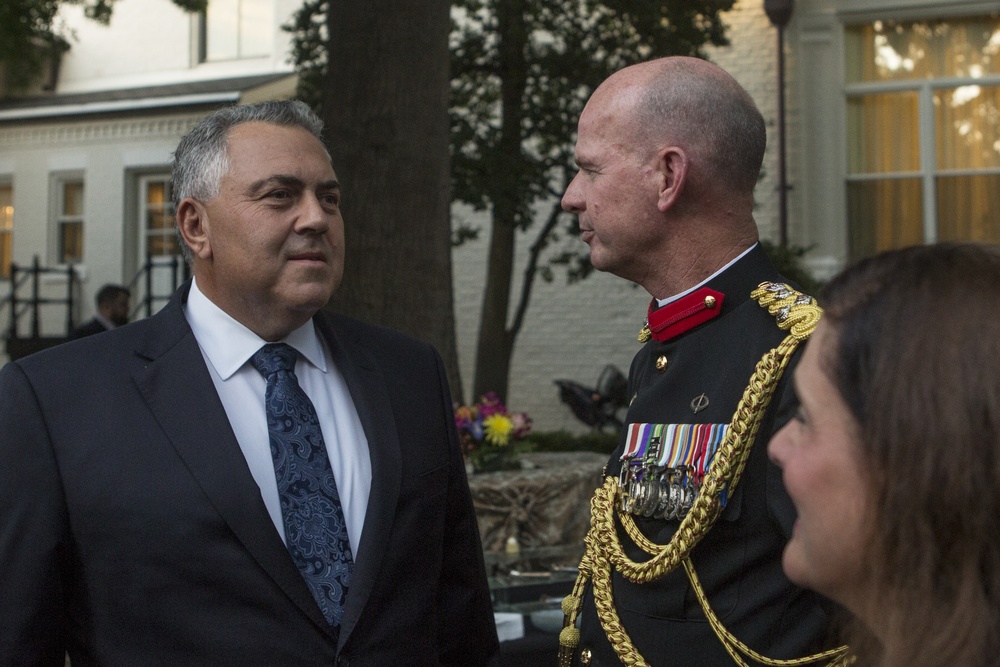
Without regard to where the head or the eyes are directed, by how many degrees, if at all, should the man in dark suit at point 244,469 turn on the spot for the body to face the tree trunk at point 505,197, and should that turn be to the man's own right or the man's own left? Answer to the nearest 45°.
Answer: approximately 135° to the man's own left

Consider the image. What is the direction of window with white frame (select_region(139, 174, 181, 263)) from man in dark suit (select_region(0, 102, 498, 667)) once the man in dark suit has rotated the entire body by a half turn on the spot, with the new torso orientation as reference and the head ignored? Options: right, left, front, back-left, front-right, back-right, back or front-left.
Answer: front-right

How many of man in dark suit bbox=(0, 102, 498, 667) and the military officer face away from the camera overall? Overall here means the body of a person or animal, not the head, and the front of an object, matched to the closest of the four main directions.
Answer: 0

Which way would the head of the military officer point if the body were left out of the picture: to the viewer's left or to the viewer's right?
to the viewer's left

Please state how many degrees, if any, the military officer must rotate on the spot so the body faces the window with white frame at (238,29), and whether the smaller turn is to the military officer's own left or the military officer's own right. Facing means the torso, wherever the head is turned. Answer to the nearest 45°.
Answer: approximately 90° to the military officer's own right

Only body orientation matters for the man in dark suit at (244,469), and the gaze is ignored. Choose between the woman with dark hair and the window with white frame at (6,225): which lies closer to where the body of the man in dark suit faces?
the woman with dark hair

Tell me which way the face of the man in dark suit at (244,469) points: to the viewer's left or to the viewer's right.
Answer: to the viewer's right

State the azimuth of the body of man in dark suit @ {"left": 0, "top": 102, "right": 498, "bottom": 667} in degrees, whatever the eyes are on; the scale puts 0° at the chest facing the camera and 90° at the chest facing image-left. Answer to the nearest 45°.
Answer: approximately 315°

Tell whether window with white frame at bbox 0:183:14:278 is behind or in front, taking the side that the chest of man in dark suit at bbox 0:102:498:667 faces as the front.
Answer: behind

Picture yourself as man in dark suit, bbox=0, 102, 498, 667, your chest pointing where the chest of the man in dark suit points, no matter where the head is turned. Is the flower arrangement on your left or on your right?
on your left

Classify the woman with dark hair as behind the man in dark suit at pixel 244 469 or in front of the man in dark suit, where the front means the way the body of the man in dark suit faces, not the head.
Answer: in front

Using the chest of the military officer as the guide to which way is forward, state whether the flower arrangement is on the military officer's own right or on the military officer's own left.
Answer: on the military officer's own right

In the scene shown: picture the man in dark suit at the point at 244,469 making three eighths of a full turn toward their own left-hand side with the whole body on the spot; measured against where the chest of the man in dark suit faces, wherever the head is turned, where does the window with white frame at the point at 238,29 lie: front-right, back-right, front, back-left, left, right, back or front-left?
front

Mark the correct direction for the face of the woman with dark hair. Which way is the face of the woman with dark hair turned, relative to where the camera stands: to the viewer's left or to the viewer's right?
to the viewer's left
